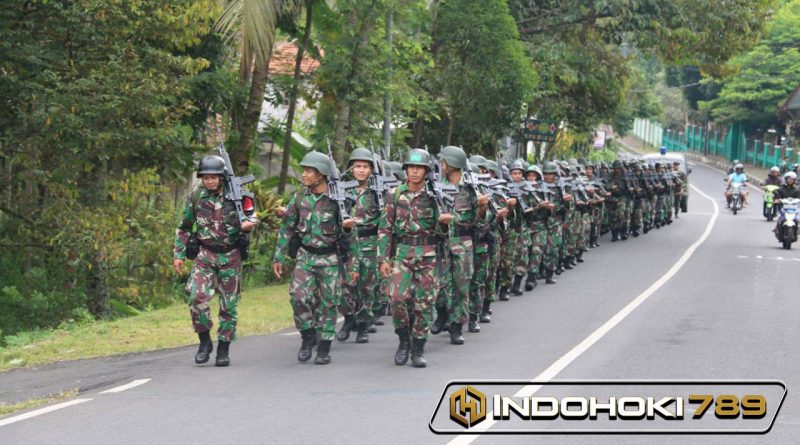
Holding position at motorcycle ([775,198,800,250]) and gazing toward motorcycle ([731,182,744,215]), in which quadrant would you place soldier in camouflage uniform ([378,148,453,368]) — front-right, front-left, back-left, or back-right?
back-left

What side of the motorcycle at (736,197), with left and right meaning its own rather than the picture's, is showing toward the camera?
front

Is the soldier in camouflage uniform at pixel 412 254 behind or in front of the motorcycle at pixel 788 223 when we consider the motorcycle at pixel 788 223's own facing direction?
in front

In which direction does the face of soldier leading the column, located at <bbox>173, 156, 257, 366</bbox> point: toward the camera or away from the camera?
toward the camera

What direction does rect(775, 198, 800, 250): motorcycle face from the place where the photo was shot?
facing the viewer

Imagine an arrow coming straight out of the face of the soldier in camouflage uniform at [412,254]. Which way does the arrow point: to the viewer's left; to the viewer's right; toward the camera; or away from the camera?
toward the camera

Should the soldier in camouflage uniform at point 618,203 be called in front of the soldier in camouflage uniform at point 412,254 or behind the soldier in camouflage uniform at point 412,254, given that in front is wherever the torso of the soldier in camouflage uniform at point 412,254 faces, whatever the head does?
behind

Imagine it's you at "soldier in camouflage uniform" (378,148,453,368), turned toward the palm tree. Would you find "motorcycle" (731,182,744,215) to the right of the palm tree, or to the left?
right

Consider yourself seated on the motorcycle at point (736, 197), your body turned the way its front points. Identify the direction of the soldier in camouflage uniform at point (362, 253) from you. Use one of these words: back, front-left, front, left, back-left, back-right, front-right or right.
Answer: front

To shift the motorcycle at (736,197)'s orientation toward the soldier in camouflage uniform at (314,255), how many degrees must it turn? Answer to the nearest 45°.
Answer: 0° — it already faces them

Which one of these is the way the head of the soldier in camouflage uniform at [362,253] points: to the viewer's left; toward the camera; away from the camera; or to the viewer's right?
toward the camera

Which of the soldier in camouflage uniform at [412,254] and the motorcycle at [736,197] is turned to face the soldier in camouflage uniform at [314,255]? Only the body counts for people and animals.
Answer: the motorcycle

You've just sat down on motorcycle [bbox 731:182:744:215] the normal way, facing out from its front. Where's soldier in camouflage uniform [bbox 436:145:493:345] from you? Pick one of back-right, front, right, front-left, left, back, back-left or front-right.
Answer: front

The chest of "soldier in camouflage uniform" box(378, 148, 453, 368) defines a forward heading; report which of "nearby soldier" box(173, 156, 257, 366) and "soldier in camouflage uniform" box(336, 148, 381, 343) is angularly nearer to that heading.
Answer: the nearby soldier

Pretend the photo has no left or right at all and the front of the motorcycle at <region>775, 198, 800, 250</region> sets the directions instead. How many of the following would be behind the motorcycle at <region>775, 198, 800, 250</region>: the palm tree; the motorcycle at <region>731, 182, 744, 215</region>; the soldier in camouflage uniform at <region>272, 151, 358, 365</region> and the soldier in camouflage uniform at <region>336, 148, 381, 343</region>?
1

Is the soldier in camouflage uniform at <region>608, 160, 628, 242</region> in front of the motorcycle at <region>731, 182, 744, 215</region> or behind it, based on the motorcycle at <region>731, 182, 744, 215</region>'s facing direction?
in front

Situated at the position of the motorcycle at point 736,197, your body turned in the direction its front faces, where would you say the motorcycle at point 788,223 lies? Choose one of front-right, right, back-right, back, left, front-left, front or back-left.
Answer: front
